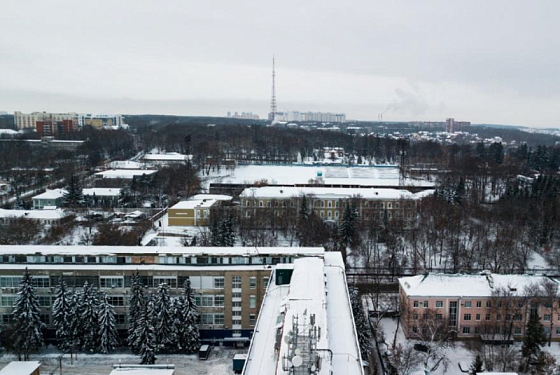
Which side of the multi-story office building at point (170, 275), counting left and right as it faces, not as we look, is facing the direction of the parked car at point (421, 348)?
left

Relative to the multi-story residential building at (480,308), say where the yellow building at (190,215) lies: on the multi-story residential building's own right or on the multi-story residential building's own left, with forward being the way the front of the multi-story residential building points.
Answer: on the multi-story residential building's own right

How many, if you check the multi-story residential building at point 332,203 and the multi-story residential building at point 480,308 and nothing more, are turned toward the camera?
2

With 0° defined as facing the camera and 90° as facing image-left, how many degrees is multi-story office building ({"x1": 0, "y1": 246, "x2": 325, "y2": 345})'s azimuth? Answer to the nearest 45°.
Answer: approximately 0°

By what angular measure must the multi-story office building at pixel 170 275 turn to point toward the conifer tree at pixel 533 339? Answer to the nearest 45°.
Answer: approximately 45° to its left

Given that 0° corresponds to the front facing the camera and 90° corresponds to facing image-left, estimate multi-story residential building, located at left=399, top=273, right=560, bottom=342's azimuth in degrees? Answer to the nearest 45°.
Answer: approximately 0°

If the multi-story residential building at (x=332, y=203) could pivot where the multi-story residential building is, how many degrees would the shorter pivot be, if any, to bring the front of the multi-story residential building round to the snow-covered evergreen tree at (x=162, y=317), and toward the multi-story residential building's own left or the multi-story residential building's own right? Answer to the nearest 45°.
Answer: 0° — it already faces it

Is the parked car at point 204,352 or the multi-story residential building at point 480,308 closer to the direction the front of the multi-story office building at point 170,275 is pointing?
the parked car

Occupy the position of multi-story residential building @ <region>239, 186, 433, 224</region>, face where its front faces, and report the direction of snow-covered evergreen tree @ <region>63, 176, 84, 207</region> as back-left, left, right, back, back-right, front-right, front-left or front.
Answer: right

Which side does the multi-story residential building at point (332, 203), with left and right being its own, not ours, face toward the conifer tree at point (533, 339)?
front
